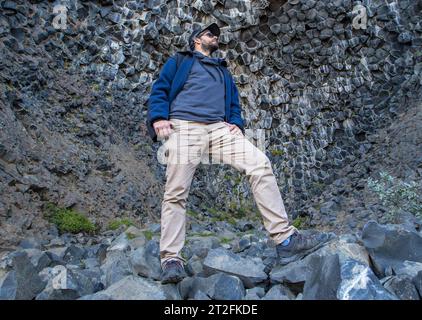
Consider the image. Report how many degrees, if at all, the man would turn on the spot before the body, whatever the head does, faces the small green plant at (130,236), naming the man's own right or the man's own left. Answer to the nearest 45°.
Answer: approximately 180°

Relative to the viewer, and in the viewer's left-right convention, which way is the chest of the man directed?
facing the viewer and to the right of the viewer

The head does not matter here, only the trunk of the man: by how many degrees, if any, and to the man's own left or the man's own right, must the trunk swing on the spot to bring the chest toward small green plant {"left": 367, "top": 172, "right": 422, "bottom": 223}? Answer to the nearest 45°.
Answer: approximately 90° to the man's own left

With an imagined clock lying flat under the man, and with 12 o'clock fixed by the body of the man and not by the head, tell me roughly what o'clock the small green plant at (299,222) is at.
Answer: The small green plant is roughly at 8 o'clock from the man.

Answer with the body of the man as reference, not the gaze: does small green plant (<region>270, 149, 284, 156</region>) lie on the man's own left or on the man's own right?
on the man's own left
